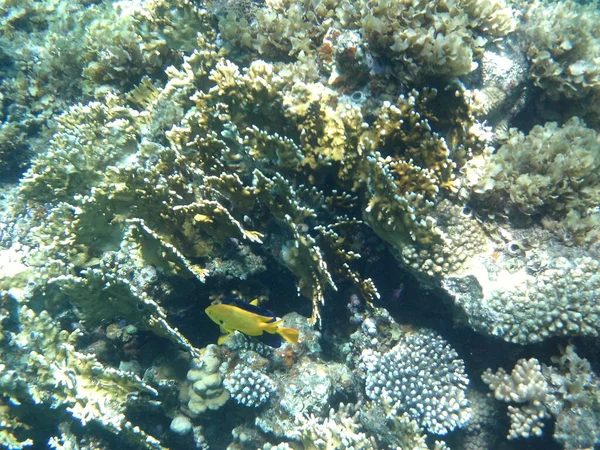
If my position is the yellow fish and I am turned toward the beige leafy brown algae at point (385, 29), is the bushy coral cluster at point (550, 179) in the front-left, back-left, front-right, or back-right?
front-right

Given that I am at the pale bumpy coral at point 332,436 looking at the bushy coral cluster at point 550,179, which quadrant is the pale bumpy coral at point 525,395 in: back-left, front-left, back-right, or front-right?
front-right

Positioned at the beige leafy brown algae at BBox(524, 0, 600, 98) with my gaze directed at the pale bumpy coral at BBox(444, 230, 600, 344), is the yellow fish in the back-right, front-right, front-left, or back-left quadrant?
front-right

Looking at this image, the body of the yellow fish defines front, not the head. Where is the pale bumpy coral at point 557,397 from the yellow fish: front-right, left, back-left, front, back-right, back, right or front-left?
back

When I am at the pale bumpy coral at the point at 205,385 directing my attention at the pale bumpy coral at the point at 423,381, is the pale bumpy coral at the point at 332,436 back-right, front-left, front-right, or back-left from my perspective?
front-right

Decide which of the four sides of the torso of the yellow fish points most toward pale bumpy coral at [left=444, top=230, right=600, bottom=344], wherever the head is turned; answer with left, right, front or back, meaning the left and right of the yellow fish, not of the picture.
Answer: back

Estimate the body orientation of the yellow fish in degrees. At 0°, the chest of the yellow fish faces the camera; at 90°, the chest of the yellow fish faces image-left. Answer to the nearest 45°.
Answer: approximately 90°

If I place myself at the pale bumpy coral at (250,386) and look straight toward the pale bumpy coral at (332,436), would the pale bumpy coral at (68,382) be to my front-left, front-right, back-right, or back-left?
back-right

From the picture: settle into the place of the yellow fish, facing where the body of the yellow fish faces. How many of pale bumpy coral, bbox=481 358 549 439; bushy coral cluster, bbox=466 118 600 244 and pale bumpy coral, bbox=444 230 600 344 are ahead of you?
0

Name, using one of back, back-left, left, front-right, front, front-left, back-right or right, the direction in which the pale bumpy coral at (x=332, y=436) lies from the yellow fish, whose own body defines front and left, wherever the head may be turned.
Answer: back

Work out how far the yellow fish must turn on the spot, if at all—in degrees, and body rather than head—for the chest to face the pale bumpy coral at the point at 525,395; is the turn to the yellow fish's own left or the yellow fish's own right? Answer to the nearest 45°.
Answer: approximately 180°

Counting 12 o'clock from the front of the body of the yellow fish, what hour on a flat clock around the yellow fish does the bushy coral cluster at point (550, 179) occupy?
The bushy coral cluster is roughly at 5 o'clock from the yellow fish.
